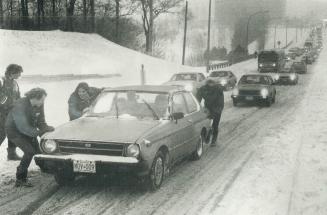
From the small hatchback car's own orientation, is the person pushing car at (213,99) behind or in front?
behind

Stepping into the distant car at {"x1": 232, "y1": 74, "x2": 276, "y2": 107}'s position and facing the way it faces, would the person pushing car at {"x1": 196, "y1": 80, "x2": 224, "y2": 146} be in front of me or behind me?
in front

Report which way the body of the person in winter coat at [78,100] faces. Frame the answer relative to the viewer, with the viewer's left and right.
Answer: facing the viewer and to the right of the viewer

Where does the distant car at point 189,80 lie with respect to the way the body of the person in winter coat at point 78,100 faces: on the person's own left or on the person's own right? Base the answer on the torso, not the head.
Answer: on the person's own left

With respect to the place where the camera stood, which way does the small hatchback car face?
facing the viewer and to the left of the viewer

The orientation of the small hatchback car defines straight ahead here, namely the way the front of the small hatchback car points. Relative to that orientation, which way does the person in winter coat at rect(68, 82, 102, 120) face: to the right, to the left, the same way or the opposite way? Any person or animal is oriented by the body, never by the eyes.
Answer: to the left

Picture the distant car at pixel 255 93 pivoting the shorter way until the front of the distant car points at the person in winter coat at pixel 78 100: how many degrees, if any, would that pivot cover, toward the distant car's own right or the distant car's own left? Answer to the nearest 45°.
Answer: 0° — it already faces them

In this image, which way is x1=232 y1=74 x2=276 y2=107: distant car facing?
toward the camera

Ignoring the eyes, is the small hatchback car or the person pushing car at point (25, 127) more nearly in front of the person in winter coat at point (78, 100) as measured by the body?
the small hatchback car

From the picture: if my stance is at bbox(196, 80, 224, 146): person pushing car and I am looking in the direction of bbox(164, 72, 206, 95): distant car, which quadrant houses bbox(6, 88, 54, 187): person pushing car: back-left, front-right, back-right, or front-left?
back-left

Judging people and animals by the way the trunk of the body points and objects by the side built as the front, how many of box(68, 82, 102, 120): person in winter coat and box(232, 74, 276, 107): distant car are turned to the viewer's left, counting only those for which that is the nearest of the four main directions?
0

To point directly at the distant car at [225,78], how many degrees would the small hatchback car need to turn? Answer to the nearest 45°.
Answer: approximately 135° to its right

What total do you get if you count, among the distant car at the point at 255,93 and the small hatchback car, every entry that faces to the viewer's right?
0

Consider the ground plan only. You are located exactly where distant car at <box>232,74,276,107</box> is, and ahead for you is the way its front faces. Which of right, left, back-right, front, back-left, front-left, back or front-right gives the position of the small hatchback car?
front
